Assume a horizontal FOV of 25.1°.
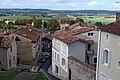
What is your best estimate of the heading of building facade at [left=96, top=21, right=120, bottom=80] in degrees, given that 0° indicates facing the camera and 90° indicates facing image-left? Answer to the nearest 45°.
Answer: approximately 45°
